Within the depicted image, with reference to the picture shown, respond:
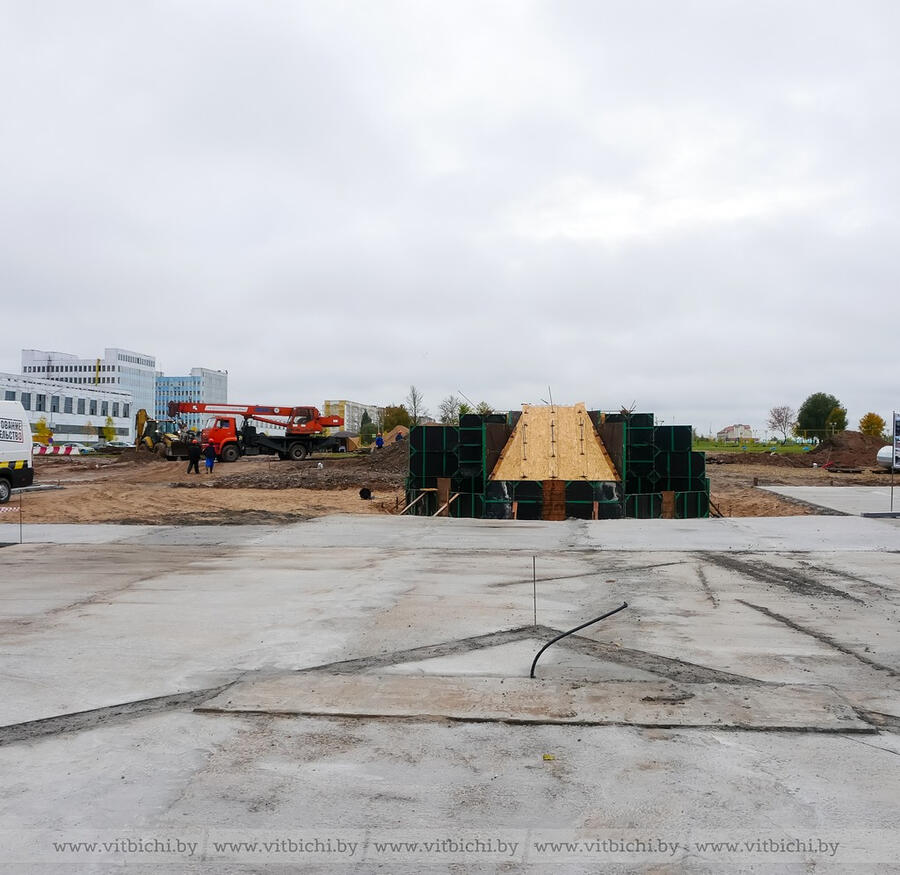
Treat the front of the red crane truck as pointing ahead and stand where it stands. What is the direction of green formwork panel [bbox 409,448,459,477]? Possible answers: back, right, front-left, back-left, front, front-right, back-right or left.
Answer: left

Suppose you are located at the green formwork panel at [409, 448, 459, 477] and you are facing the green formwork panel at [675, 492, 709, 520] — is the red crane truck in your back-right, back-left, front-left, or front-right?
back-left

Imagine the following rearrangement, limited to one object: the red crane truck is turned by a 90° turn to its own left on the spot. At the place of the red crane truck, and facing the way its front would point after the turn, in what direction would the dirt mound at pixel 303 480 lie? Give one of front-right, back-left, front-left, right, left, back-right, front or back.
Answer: front

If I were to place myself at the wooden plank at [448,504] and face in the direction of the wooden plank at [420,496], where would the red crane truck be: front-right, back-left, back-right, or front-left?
front-right

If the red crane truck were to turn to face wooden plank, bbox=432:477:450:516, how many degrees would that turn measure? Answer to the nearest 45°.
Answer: approximately 90° to its left

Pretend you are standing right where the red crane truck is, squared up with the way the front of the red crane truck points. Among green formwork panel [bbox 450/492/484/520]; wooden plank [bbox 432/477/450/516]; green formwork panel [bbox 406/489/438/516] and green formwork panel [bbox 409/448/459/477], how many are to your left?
4

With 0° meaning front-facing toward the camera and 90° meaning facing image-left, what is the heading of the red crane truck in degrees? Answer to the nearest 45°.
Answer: approximately 90°

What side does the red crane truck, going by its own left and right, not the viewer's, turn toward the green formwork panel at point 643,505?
left

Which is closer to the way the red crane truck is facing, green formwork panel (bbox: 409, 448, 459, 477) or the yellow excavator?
the yellow excavator

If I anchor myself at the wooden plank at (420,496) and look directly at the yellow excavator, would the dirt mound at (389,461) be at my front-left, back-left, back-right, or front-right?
front-right

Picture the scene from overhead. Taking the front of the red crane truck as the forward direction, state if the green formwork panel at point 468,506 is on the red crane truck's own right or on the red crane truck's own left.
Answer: on the red crane truck's own left

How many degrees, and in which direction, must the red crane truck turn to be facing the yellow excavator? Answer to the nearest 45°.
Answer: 0° — it already faces it
